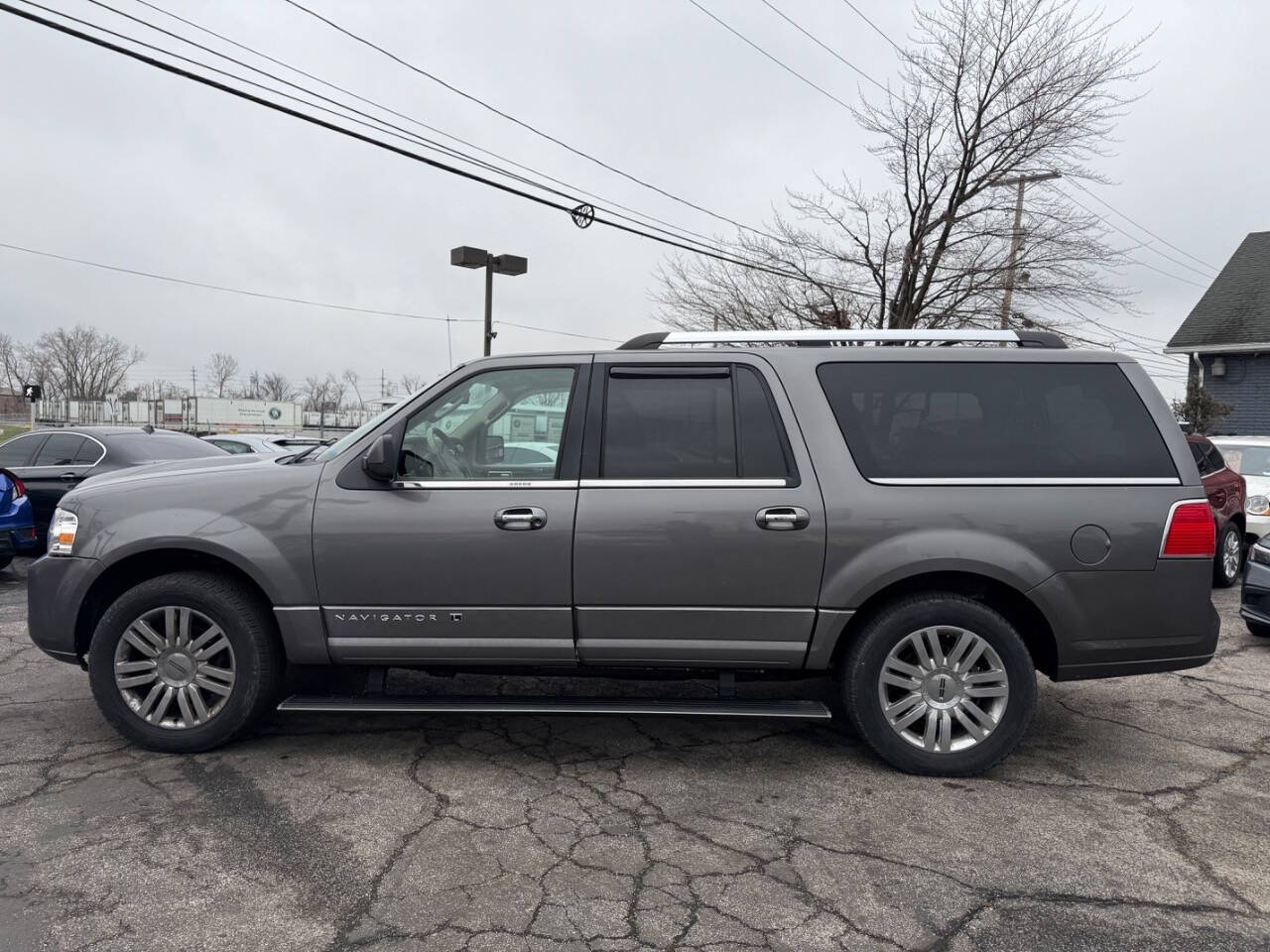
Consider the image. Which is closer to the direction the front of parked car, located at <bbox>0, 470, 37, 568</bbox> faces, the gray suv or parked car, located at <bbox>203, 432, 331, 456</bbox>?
the parked car

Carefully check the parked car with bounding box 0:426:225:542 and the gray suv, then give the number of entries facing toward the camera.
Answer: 0

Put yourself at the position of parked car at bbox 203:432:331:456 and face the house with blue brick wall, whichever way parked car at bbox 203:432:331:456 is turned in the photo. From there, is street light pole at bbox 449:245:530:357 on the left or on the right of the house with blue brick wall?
left

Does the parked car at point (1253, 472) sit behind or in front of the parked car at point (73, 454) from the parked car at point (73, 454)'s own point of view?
behind

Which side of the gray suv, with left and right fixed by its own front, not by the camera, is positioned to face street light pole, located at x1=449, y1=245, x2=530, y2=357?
right

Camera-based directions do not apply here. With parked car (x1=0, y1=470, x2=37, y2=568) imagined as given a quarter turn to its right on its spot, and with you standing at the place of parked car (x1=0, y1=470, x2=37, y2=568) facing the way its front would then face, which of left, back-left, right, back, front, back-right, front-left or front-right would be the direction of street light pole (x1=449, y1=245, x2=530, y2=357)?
front

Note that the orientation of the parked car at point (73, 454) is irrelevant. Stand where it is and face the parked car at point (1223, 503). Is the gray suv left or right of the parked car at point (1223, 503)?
right

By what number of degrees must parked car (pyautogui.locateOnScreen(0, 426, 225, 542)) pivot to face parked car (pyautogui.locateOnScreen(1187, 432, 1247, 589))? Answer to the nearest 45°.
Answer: approximately 180°

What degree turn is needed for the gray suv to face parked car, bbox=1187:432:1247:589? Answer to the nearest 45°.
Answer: approximately 135° to its right

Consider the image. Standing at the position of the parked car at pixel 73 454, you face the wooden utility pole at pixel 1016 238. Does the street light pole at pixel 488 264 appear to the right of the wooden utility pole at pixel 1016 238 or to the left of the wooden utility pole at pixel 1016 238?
left

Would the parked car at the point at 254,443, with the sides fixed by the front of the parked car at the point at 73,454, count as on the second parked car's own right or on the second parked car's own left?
on the second parked car's own right

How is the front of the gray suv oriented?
to the viewer's left

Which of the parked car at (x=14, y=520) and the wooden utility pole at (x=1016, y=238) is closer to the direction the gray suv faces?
the parked car

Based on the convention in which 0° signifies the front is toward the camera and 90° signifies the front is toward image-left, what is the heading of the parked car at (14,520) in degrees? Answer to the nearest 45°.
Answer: approximately 135°
